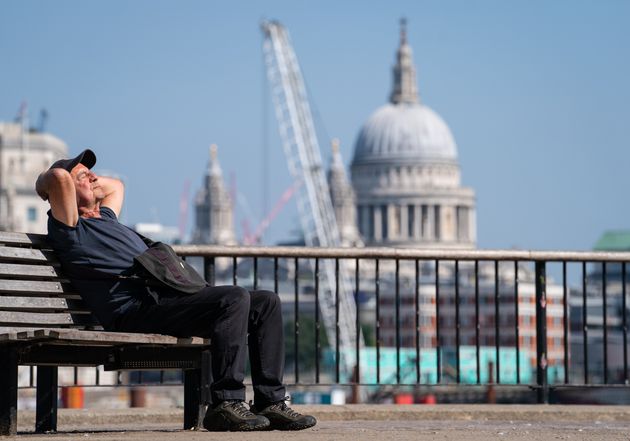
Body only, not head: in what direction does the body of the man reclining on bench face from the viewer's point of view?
to the viewer's right

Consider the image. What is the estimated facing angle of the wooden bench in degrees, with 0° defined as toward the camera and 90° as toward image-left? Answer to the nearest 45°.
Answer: approximately 315°

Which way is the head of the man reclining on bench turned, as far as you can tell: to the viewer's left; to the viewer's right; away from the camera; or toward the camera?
to the viewer's right
